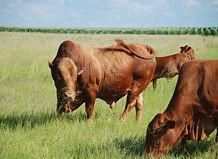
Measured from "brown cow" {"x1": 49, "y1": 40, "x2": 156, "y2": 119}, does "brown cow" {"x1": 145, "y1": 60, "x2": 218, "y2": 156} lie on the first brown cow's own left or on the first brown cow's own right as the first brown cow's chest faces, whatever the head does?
on the first brown cow's own left

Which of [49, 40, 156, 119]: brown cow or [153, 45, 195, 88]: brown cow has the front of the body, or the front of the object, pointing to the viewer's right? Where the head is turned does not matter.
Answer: [153, 45, 195, 88]: brown cow

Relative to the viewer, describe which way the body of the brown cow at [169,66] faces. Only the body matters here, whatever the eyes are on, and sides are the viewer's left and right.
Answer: facing to the right of the viewer

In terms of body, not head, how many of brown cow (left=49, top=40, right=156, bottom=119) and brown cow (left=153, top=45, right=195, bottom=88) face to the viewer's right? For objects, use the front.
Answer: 1

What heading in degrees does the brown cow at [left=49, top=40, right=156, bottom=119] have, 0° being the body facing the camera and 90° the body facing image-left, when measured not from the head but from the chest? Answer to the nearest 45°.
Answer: approximately 45°

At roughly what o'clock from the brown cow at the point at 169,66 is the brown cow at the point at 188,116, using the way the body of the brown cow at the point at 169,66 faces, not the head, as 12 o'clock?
the brown cow at the point at 188,116 is roughly at 3 o'clock from the brown cow at the point at 169,66.

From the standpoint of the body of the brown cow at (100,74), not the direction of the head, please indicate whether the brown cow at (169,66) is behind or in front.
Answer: behind
